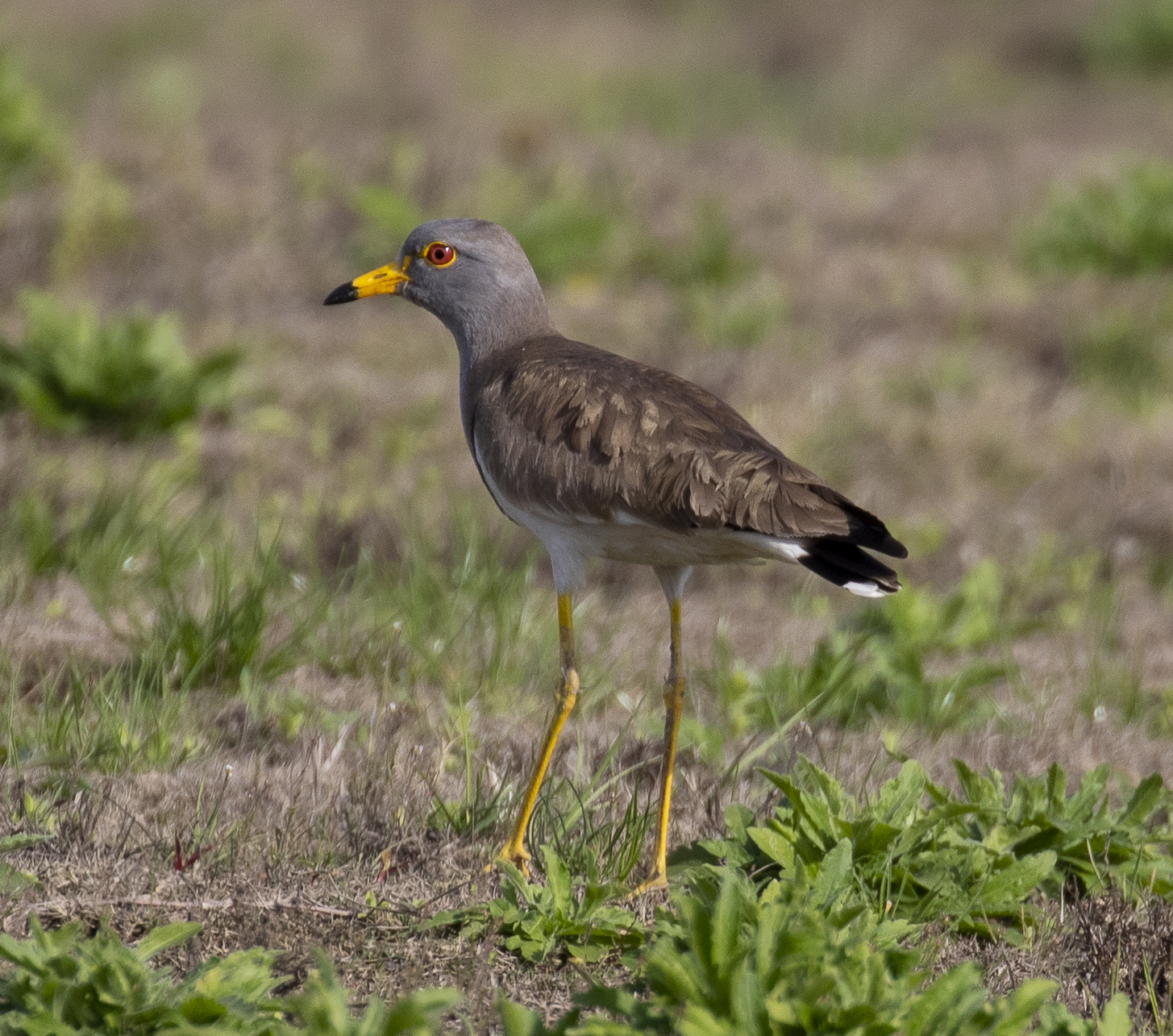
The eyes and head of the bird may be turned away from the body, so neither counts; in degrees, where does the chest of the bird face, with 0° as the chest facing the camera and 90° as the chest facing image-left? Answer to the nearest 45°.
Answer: approximately 90°

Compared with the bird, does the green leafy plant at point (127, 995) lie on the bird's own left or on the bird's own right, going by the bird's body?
on the bird's own left

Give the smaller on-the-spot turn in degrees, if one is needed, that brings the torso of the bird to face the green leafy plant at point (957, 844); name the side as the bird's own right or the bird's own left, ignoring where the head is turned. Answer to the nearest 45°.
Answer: approximately 135° to the bird's own left
